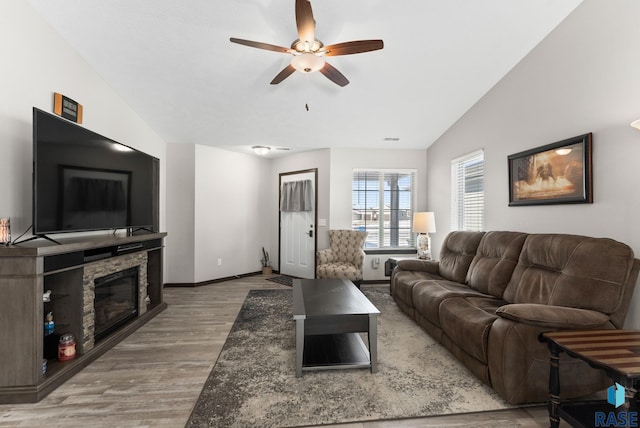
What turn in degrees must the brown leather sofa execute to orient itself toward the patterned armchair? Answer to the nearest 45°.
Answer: approximately 90° to its right

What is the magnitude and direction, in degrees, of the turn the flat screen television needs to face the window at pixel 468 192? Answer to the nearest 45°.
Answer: approximately 45° to its left

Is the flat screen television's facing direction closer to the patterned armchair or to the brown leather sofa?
the brown leather sofa

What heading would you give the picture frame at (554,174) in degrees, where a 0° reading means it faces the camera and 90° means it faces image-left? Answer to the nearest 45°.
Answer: approximately 45°

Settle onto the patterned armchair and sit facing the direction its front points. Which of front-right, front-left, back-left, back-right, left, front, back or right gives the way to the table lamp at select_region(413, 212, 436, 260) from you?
back-left

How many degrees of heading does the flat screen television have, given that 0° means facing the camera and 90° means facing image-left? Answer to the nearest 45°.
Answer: approximately 315°
